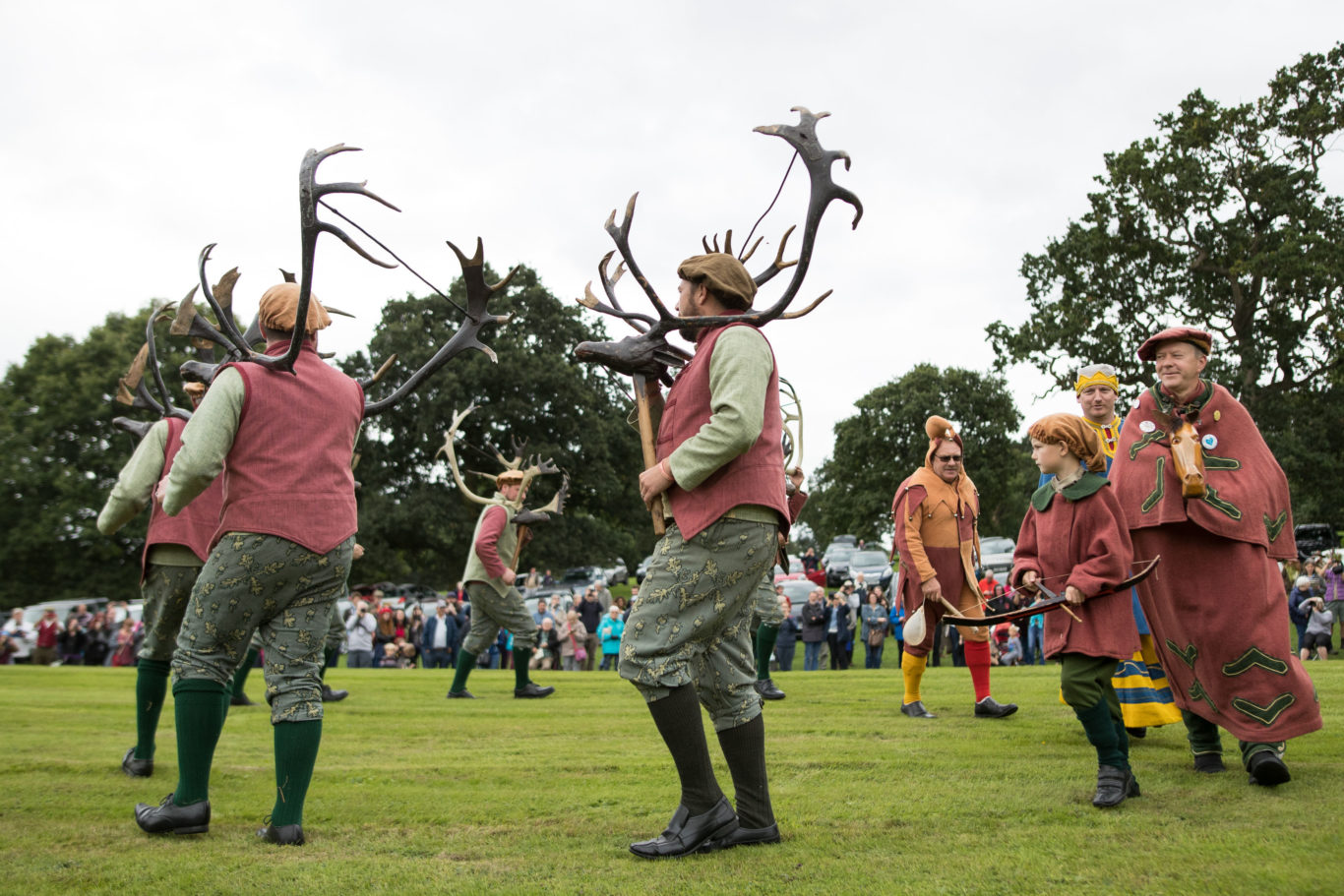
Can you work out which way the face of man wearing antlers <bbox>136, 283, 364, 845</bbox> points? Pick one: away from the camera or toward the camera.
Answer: away from the camera

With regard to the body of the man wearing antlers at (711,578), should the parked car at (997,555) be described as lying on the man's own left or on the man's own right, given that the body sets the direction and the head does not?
on the man's own right

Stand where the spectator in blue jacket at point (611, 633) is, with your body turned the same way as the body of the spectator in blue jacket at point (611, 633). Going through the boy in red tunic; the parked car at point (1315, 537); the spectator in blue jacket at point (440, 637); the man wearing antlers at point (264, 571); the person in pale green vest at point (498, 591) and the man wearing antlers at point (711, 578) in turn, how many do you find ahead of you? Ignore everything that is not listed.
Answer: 4

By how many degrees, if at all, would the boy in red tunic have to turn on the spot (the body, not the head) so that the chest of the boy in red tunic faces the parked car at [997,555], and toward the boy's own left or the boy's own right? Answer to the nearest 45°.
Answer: approximately 135° to the boy's own right
